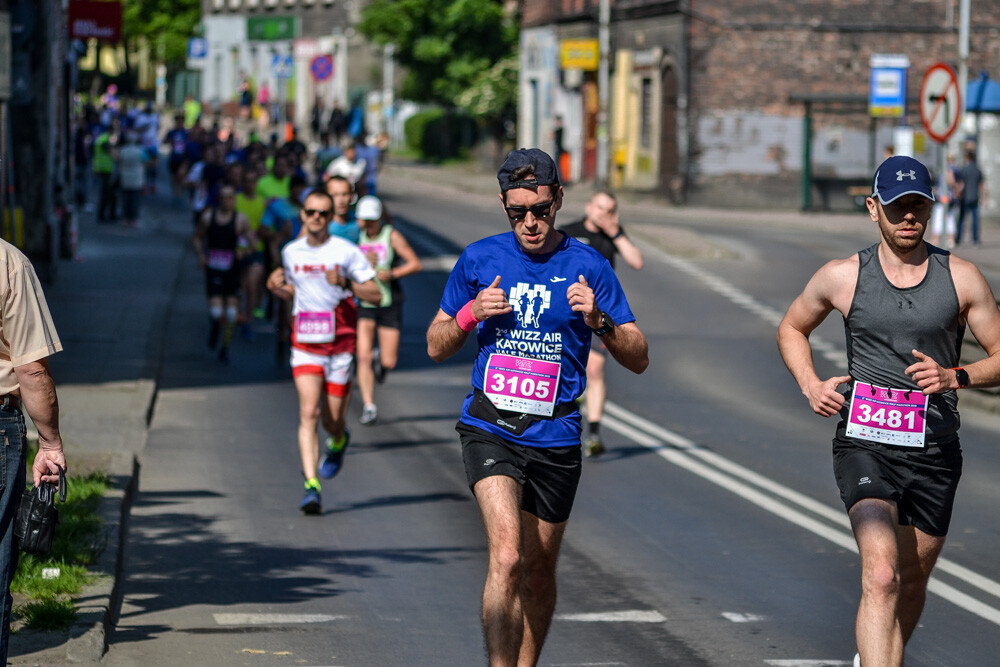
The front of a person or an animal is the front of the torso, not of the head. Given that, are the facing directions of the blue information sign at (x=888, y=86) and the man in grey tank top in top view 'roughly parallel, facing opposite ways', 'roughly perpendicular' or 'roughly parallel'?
roughly parallel

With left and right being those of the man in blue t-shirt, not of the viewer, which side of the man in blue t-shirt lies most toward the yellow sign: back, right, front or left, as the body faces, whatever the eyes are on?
back

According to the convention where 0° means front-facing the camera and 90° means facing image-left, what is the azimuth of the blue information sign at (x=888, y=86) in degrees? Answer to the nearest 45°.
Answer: approximately 0°

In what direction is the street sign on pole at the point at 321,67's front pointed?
toward the camera

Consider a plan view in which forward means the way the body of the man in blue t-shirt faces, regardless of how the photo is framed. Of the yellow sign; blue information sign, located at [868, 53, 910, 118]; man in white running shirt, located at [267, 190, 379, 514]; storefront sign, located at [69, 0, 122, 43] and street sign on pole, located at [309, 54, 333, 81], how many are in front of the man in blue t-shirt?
0

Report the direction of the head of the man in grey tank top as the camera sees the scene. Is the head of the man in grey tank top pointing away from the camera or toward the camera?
toward the camera

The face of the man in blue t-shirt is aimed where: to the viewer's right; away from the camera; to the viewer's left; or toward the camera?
toward the camera

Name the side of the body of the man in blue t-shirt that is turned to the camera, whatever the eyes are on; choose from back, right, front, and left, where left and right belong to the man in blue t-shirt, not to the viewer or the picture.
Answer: front

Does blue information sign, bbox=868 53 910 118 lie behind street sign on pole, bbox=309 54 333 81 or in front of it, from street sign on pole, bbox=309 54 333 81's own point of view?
in front

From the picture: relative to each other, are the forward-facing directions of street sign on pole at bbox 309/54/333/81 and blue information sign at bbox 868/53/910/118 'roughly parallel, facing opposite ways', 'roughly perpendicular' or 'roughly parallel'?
roughly parallel

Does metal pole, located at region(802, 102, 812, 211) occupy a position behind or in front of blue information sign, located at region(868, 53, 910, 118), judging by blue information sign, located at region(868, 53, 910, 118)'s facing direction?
behind

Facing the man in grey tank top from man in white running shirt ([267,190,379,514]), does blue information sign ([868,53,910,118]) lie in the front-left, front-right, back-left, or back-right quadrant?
back-left

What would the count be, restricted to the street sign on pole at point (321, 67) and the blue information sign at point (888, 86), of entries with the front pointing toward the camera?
2

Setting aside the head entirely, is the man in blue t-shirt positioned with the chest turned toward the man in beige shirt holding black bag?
no

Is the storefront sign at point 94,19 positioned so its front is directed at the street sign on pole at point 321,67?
no

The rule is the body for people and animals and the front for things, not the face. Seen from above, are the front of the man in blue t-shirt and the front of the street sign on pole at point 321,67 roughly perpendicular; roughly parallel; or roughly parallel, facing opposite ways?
roughly parallel
